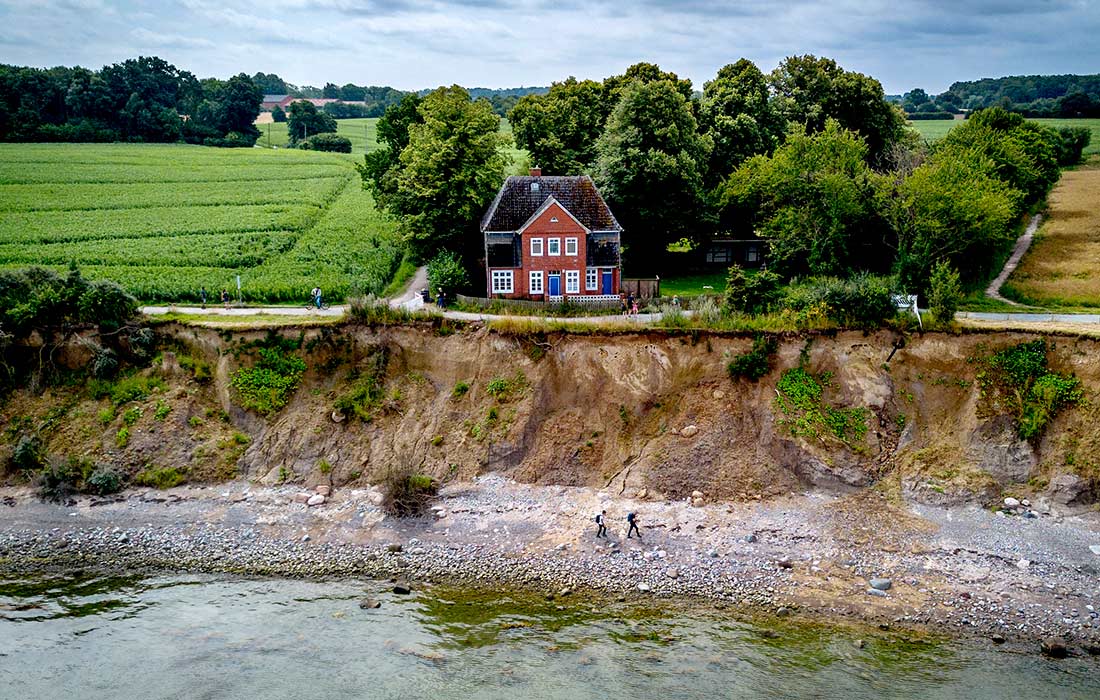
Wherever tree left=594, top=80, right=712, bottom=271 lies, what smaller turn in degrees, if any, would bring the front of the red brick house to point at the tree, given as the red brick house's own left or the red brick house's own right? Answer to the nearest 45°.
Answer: approximately 135° to the red brick house's own left

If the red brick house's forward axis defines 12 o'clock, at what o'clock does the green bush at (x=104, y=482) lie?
The green bush is roughly at 2 o'clock from the red brick house.

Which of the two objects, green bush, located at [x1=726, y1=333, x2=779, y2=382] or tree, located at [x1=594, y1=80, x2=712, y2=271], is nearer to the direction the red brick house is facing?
the green bush

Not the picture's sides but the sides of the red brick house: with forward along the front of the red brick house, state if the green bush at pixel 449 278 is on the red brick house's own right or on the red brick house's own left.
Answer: on the red brick house's own right

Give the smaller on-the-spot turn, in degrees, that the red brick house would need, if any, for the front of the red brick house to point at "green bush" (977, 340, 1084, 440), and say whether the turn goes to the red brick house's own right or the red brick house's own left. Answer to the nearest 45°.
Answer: approximately 45° to the red brick house's own left

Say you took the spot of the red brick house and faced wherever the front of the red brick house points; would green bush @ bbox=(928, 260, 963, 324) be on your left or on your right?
on your left

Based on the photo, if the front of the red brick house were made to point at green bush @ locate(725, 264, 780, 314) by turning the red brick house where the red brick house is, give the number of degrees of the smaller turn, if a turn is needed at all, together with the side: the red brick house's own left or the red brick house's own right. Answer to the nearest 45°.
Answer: approximately 45° to the red brick house's own left

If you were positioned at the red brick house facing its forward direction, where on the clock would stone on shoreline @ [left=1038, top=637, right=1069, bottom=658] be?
The stone on shoreline is roughly at 11 o'clock from the red brick house.

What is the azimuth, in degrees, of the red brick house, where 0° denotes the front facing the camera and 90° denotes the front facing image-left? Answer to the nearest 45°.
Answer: approximately 0°

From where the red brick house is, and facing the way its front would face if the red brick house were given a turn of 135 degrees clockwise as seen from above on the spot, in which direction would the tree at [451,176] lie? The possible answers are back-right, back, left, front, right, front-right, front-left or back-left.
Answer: front
